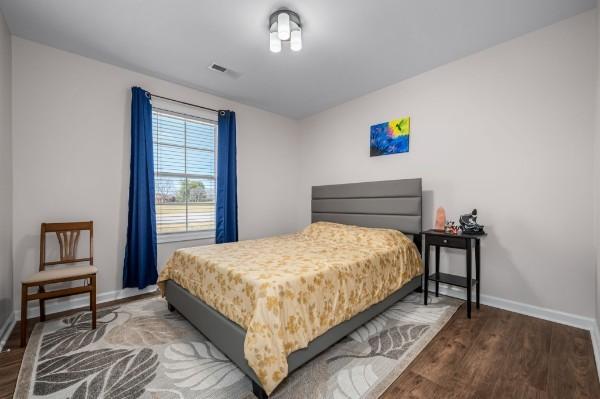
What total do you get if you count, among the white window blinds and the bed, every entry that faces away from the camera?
0

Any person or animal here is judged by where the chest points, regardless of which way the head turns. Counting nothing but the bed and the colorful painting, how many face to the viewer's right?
0

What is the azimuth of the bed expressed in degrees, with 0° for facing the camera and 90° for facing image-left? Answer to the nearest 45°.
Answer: approximately 45°

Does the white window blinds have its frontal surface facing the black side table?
yes

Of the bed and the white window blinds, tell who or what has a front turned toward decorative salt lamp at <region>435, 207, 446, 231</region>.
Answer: the white window blinds

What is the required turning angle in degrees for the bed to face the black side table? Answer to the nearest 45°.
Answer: approximately 135° to its left

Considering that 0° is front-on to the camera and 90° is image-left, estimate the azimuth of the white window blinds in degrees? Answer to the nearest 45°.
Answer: approximately 315°

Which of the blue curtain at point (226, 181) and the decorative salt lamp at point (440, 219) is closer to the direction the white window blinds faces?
the decorative salt lamp

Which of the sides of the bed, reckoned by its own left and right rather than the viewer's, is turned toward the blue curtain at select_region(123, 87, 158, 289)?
right

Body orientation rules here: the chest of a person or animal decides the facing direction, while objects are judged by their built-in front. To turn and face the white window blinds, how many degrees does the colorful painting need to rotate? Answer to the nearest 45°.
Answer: approximately 45° to its right
